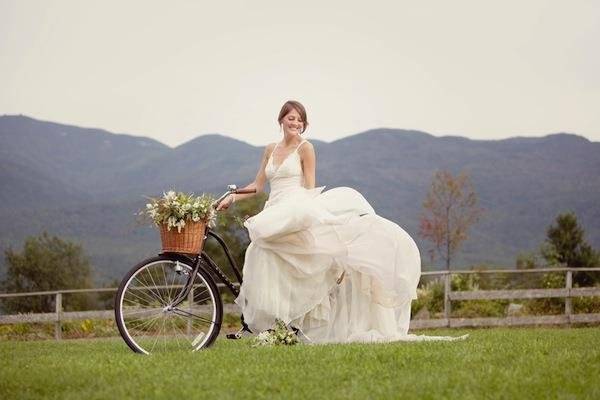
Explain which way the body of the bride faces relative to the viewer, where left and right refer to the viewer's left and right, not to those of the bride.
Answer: facing the viewer and to the left of the viewer

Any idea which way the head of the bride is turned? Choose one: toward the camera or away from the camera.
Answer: toward the camera

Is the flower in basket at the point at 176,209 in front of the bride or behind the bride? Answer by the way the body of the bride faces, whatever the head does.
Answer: in front
